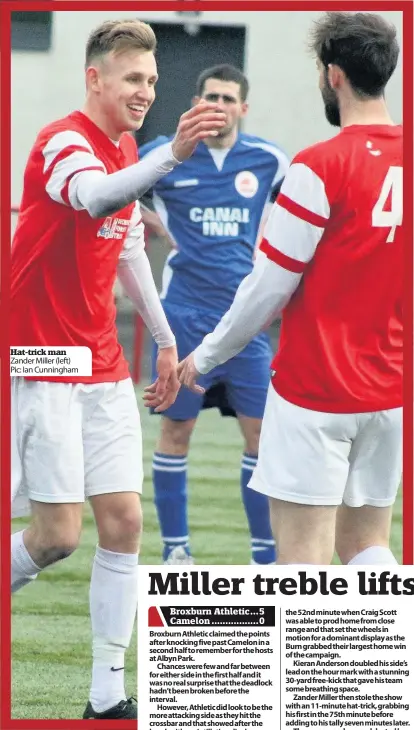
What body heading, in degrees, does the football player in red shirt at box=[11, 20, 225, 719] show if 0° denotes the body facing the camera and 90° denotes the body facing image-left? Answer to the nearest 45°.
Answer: approximately 315°

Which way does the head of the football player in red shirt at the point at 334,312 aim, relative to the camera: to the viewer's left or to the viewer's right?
to the viewer's left

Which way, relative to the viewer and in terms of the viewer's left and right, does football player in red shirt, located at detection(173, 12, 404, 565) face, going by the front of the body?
facing away from the viewer and to the left of the viewer

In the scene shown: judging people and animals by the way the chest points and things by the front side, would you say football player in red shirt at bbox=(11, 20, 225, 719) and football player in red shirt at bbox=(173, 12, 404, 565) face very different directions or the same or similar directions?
very different directions

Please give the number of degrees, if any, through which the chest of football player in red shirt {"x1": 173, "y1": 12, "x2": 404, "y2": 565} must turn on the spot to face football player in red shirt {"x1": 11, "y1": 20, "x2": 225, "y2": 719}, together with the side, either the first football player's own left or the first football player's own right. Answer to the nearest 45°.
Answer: approximately 45° to the first football player's own left
